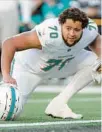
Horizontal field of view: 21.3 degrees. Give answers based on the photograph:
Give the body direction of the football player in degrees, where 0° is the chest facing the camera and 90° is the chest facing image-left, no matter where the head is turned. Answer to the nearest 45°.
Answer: approximately 315°
